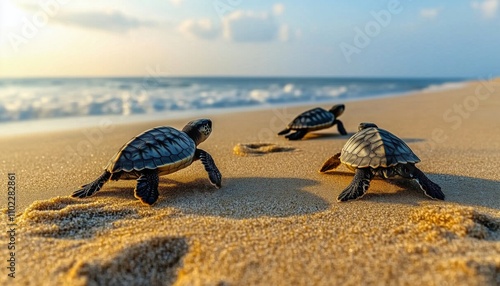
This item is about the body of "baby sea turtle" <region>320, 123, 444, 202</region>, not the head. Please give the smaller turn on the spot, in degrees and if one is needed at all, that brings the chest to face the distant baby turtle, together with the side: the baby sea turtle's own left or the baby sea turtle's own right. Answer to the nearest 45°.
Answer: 0° — it already faces it

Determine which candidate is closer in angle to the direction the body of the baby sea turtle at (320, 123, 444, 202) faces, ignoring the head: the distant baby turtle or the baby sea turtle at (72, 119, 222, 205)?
the distant baby turtle

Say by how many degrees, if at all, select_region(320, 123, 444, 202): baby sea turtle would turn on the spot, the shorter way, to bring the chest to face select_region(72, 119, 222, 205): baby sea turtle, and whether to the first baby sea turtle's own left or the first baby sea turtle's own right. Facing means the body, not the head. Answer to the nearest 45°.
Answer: approximately 90° to the first baby sea turtle's own left

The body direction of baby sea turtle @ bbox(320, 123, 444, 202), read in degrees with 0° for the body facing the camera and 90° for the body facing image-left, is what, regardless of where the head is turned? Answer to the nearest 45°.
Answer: approximately 180°
